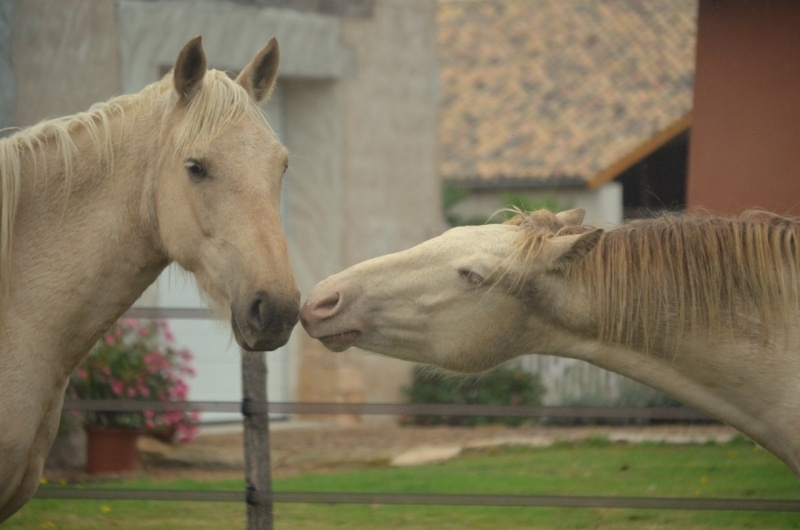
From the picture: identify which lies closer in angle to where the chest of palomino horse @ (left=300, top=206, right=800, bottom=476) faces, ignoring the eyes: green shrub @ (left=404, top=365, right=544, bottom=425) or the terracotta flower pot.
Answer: the terracotta flower pot

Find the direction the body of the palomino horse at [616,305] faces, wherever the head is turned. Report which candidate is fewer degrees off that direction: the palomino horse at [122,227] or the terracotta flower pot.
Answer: the palomino horse

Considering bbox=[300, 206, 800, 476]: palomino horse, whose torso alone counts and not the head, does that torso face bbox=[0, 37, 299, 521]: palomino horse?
yes

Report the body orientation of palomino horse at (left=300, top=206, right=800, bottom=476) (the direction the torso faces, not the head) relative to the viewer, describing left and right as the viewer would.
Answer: facing to the left of the viewer

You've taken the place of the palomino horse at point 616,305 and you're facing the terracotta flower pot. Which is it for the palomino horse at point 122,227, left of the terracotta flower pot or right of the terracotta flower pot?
left

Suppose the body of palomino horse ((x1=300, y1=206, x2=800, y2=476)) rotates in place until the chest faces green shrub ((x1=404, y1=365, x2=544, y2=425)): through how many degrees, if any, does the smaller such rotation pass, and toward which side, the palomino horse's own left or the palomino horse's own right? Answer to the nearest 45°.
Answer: approximately 90° to the palomino horse's own right
